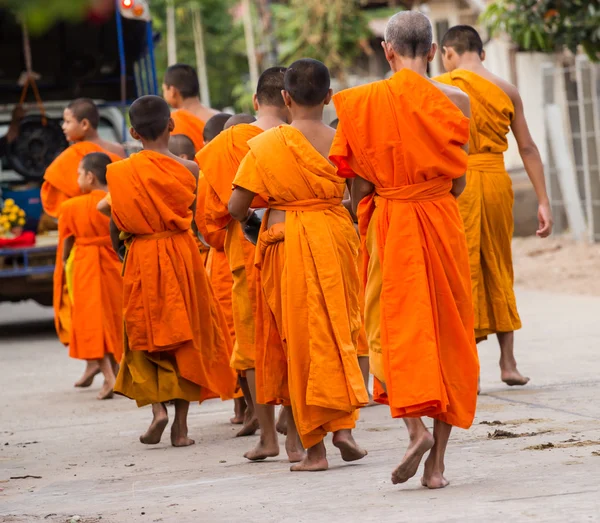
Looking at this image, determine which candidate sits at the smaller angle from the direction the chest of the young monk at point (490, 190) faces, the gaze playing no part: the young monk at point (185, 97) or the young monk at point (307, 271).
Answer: the young monk at point (185, 97)

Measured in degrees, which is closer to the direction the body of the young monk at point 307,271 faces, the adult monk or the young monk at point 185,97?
the young monk at point 185,97

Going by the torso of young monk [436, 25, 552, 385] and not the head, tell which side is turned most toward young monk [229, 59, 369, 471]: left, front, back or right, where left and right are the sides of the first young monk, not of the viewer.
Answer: left

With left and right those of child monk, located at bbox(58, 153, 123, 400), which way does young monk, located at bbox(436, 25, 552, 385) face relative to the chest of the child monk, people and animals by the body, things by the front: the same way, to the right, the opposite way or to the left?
the same way

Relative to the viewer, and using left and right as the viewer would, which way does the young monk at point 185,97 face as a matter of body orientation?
facing away from the viewer and to the left of the viewer

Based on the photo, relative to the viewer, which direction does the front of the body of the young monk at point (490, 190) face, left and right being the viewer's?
facing away from the viewer and to the left of the viewer

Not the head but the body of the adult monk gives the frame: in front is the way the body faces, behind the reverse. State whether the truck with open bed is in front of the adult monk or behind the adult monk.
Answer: in front

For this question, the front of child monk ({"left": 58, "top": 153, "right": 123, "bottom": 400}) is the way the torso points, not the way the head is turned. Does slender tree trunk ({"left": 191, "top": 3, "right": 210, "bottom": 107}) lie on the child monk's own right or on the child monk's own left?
on the child monk's own right

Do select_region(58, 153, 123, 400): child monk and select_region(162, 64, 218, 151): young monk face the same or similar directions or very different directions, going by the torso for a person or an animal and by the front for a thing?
same or similar directions

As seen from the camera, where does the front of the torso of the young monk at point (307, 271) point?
away from the camera

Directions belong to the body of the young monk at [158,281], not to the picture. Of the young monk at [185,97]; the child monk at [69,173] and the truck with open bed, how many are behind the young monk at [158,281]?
0

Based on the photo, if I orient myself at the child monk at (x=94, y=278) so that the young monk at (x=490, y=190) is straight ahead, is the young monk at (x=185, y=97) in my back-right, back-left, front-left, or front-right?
front-left

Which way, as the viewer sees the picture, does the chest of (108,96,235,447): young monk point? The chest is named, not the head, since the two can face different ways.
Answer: away from the camera

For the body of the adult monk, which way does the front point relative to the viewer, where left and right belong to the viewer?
facing away from the viewer

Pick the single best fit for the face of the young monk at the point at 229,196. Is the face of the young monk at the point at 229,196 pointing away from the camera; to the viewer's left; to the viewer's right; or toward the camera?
away from the camera

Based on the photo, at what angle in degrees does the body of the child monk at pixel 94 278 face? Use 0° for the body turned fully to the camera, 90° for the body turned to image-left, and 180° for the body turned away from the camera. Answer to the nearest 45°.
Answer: approximately 135°

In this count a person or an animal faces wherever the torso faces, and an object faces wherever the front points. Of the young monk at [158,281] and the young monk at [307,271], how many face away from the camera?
2
